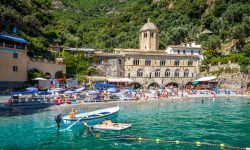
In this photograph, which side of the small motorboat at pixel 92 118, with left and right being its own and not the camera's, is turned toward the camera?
right

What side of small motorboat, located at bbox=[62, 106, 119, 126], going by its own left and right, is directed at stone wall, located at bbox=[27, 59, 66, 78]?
left
